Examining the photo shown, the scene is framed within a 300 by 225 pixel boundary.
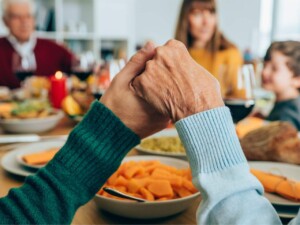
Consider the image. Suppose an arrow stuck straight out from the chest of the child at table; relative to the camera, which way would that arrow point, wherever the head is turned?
to the viewer's left

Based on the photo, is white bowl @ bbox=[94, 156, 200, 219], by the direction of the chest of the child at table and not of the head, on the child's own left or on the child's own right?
on the child's own left

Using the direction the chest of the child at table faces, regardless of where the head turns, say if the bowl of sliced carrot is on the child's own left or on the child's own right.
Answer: on the child's own left
